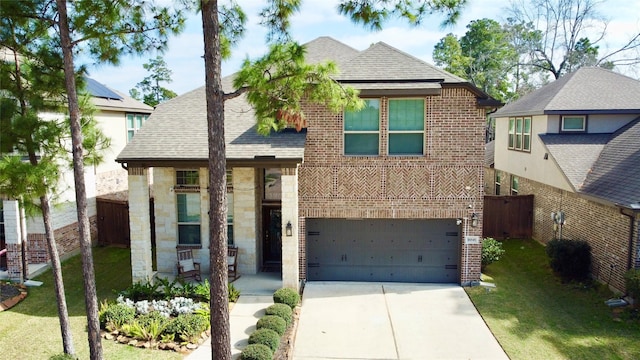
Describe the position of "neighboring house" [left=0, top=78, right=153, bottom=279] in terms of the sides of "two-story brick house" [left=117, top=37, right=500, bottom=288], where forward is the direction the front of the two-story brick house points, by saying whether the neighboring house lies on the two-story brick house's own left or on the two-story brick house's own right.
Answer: on the two-story brick house's own right

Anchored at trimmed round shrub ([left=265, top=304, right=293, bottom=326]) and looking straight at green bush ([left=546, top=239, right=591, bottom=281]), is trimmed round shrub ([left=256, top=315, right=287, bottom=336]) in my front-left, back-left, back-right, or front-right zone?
back-right

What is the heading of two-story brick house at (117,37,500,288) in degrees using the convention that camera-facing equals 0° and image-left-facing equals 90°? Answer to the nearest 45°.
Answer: approximately 0°

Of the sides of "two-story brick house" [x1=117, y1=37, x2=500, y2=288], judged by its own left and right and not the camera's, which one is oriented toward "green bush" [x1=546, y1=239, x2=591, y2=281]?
left

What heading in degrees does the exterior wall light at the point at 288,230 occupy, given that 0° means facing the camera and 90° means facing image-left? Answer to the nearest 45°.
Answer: approximately 0°

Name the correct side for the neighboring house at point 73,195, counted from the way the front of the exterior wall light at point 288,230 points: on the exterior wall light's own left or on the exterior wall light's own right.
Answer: on the exterior wall light's own right

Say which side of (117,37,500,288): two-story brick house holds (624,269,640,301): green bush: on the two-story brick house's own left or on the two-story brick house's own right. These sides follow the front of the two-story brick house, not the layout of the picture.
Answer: on the two-story brick house's own left

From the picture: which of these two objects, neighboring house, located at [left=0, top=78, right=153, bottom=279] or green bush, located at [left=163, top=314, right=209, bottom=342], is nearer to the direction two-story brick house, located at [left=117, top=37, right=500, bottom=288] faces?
the green bush

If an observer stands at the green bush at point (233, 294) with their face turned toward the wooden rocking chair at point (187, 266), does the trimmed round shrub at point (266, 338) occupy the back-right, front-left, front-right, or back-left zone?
back-left

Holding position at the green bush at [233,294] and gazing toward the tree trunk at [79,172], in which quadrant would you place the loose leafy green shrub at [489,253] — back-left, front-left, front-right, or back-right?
back-left
